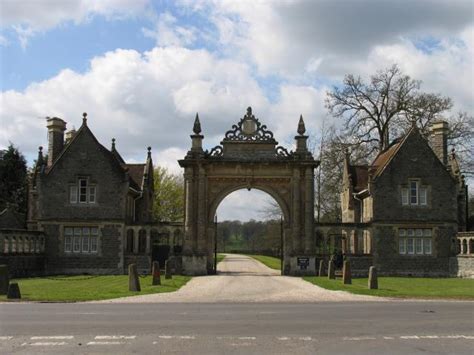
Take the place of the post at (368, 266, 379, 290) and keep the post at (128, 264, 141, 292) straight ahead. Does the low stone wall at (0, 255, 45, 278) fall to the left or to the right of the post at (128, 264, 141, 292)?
right

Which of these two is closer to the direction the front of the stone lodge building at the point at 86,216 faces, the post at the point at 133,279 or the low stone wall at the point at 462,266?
the post

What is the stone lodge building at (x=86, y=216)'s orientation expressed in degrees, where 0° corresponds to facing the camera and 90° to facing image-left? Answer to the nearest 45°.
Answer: approximately 0°

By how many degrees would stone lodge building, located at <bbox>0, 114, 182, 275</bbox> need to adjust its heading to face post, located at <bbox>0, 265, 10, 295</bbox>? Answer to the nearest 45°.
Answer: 0° — it already faces it

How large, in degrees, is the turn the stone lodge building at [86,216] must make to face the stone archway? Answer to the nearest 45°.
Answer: approximately 90° to its left

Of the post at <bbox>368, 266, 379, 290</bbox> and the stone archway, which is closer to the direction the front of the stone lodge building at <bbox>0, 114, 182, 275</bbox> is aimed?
the post

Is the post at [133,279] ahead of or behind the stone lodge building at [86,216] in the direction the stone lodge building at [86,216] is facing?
ahead

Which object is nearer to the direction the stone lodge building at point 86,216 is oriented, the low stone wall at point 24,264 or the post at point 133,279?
the post

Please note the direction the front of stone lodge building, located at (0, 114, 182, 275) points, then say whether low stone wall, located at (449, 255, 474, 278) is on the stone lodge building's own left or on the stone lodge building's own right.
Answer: on the stone lodge building's own left

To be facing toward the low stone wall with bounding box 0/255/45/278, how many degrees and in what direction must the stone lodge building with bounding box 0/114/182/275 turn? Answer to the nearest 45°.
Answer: approximately 45° to its right

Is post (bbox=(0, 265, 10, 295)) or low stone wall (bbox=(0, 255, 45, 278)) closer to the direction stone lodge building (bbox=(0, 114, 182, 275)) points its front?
the post

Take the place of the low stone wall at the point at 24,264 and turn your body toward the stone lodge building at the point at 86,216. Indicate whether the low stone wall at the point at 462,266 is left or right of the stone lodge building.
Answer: right

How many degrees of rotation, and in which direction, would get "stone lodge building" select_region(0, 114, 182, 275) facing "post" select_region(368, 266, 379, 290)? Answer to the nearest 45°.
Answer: approximately 45° to its left

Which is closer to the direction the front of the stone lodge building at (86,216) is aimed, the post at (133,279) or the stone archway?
the post
